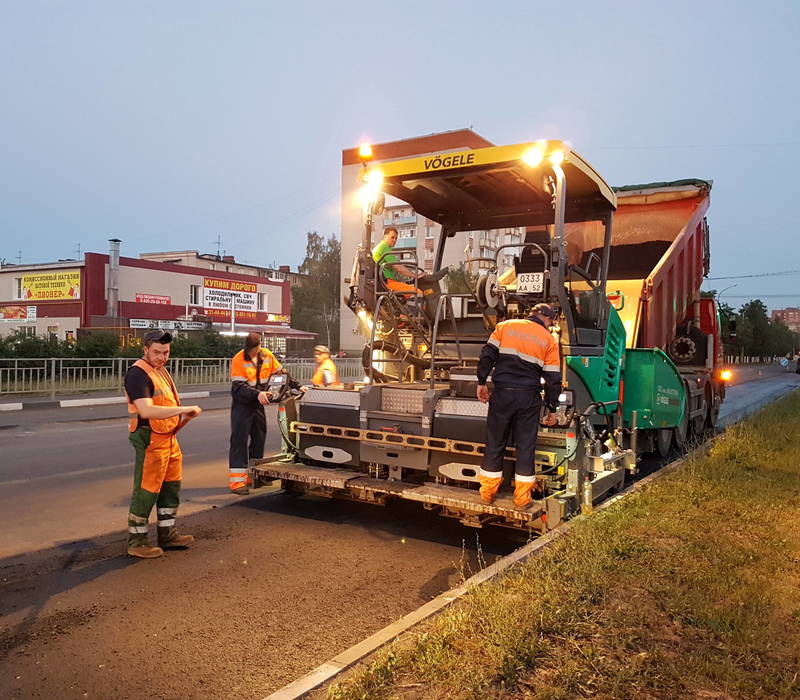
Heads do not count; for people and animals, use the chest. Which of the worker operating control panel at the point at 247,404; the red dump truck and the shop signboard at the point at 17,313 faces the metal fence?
the shop signboard

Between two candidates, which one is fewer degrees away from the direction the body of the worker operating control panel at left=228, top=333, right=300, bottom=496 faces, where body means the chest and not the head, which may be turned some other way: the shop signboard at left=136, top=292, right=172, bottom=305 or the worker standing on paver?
the worker standing on paver

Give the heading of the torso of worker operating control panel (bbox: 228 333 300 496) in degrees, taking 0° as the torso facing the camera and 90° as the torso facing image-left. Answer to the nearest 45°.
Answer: approximately 315°

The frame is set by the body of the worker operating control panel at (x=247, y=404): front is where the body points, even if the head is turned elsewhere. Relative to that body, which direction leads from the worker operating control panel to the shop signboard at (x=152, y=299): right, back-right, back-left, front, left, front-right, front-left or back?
back-left

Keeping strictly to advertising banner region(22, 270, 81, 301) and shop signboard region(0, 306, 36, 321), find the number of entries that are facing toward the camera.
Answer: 2

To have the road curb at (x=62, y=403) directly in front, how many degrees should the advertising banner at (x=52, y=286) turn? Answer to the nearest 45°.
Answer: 0° — it already faces it

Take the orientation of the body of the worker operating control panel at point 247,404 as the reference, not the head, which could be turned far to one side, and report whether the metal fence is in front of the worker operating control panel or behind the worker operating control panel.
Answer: behind

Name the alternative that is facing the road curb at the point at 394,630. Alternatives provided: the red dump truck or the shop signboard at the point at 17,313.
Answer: the shop signboard

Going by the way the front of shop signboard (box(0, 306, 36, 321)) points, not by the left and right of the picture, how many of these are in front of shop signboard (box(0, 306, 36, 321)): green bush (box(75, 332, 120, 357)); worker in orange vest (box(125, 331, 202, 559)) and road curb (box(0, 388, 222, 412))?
3

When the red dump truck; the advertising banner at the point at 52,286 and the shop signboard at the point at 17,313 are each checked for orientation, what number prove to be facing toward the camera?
2

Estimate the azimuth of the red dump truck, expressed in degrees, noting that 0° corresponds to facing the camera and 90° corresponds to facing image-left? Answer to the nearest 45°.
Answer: approximately 225°
